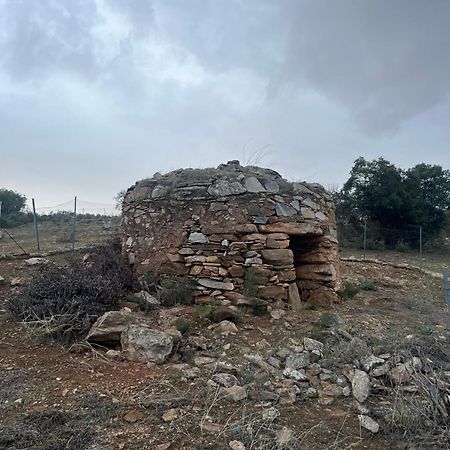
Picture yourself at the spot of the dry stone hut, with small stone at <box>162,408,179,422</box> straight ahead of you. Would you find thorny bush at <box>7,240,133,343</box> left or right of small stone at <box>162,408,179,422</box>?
right

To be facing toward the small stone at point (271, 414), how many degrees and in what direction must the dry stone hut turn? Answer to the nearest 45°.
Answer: approximately 45° to its right

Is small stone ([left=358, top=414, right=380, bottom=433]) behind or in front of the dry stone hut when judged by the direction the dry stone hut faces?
in front

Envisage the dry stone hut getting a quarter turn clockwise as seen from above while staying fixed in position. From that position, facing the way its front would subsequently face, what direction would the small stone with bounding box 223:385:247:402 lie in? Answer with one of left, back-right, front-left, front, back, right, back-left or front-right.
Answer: front-left

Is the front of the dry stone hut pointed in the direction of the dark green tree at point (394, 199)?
no

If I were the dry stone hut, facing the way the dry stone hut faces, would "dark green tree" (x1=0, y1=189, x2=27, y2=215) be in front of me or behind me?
behind

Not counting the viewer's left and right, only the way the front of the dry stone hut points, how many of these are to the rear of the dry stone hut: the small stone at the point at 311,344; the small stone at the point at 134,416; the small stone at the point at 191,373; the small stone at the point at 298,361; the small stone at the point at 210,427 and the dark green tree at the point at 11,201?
1

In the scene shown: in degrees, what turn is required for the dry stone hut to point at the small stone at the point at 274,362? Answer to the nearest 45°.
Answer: approximately 45° to its right

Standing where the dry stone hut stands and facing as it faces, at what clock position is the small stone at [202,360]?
The small stone is roughly at 2 o'clock from the dry stone hut.

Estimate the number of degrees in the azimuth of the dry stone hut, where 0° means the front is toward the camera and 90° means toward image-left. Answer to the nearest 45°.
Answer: approximately 315°

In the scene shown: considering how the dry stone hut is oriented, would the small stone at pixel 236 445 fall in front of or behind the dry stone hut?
in front

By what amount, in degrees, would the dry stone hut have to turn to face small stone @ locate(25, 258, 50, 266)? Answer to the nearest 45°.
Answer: approximately 180°

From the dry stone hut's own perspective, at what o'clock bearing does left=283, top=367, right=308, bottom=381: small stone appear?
The small stone is roughly at 1 o'clock from the dry stone hut.

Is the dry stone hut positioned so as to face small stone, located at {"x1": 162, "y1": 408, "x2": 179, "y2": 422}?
no

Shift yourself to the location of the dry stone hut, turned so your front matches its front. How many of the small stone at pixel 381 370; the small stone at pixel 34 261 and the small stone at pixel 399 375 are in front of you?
2
